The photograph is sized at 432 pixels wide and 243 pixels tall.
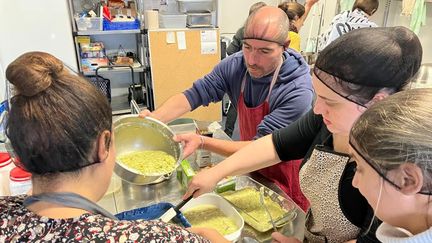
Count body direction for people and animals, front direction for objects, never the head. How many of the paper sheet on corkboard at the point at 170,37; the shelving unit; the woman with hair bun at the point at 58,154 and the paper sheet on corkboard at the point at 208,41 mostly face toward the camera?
3

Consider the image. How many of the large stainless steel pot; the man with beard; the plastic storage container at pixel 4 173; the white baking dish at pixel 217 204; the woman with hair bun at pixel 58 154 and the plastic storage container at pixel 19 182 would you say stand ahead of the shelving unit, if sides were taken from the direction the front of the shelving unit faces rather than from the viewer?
6

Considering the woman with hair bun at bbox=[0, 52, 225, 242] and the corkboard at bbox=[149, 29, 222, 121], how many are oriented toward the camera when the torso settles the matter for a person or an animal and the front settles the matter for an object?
1

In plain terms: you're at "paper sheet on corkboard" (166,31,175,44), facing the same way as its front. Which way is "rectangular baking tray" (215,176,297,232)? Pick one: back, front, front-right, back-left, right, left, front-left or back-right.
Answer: front

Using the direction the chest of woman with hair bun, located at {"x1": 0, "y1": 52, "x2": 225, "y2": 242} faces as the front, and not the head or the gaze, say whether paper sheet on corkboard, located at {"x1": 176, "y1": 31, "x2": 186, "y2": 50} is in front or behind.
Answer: in front

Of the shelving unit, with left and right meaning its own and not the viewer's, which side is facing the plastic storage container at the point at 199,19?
left

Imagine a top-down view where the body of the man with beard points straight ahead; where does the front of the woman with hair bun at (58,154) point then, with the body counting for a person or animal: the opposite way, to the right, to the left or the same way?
the opposite way

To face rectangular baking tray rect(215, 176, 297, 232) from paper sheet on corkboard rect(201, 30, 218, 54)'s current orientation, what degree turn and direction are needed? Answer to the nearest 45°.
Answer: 0° — it already faces it

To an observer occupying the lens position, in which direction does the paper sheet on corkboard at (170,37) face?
facing the viewer

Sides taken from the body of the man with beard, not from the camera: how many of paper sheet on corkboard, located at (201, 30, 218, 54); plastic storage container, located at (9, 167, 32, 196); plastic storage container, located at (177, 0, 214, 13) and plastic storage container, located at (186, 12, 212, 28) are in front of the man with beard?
1

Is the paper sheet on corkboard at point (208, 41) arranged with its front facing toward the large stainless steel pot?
yes

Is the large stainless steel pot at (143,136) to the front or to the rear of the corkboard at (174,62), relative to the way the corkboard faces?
to the front

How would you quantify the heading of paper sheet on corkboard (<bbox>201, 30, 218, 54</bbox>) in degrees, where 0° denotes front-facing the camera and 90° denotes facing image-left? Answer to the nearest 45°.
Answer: approximately 0°

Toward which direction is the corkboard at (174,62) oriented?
toward the camera
